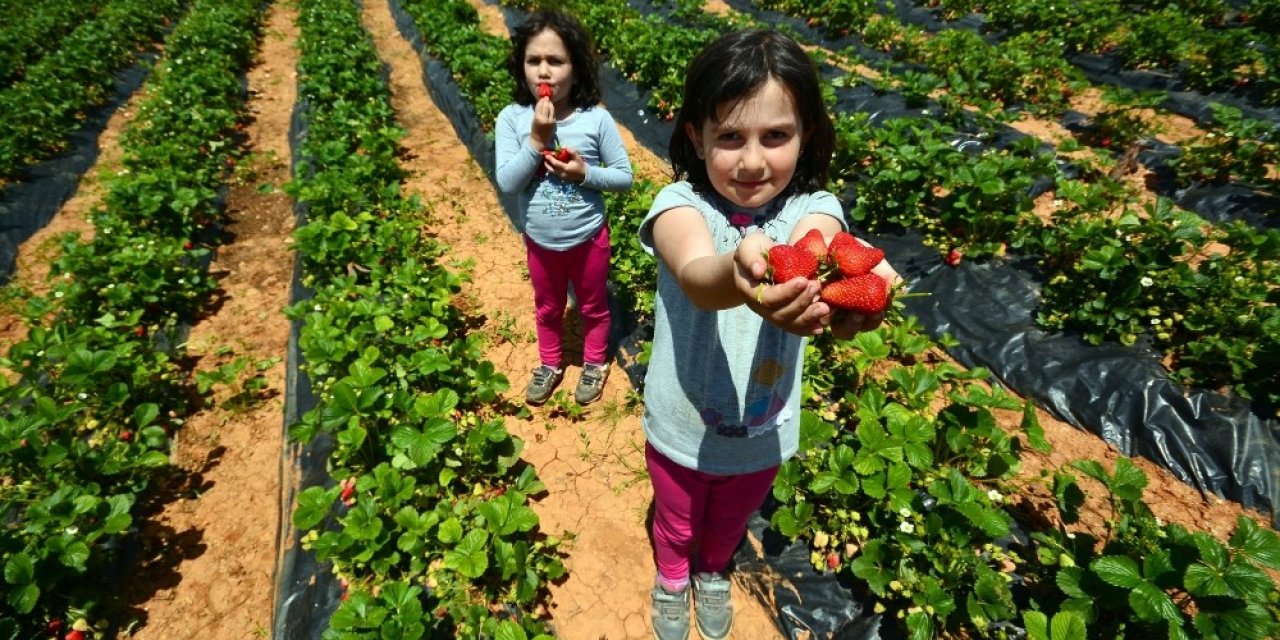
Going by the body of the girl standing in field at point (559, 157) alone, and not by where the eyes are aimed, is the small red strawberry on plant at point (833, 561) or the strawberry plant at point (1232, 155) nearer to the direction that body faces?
the small red strawberry on plant

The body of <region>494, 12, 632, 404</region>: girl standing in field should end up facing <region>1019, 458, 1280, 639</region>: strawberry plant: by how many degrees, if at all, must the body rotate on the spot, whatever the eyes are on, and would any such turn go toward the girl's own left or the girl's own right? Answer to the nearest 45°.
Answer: approximately 45° to the girl's own left

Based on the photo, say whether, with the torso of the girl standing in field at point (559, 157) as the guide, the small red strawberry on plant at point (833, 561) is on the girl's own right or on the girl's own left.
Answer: on the girl's own left

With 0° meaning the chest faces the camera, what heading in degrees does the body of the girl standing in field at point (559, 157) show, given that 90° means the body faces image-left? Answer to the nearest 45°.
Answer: approximately 0°
